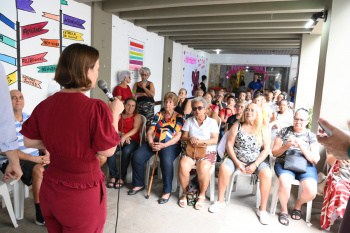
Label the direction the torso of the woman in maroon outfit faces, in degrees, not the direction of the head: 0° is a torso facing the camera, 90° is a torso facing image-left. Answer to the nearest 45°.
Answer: approximately 225°

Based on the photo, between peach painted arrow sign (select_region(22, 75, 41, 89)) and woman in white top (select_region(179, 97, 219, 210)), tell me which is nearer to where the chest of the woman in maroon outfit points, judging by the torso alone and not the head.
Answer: the woman in white top

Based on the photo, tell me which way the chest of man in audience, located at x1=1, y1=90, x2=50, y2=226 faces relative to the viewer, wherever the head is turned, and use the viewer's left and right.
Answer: facing the viewer and to the right of the viewer

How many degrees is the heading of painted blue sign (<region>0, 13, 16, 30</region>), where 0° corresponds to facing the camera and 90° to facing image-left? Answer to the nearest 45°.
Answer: approximately 315°

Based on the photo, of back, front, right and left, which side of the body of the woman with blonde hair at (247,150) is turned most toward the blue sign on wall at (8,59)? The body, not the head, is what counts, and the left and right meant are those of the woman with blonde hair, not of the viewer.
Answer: right

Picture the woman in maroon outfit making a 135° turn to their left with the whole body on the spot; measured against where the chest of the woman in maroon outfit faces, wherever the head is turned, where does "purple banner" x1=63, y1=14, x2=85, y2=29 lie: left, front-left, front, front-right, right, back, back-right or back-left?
right

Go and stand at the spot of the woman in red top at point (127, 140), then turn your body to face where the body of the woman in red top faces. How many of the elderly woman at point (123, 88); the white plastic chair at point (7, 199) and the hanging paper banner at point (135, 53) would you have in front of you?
1

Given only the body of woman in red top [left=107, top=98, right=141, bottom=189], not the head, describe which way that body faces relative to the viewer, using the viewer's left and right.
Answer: facing the viewer and to the left of the viewer

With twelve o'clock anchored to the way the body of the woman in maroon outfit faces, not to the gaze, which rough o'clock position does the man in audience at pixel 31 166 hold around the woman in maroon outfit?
The man in audience is roughly at 10 o'clock from the woman in maroon outfit.

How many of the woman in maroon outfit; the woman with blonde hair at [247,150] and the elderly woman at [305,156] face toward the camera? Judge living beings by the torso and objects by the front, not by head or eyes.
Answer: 2

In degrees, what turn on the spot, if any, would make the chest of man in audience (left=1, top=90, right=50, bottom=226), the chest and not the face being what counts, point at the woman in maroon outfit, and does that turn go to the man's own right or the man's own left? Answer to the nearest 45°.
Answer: approximately 45° to the man's own right

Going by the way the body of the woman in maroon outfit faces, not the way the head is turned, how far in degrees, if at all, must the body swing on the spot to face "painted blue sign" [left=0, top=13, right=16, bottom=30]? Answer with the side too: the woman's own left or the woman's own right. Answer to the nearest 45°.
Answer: approximately 45° to the woman's own left

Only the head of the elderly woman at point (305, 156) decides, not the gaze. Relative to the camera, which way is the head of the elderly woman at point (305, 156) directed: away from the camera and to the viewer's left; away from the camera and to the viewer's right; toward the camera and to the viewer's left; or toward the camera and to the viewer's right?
toward the camera and to the viewer's left

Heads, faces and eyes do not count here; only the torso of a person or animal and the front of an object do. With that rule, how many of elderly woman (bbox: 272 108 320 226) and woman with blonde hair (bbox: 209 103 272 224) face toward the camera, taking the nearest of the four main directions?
2
